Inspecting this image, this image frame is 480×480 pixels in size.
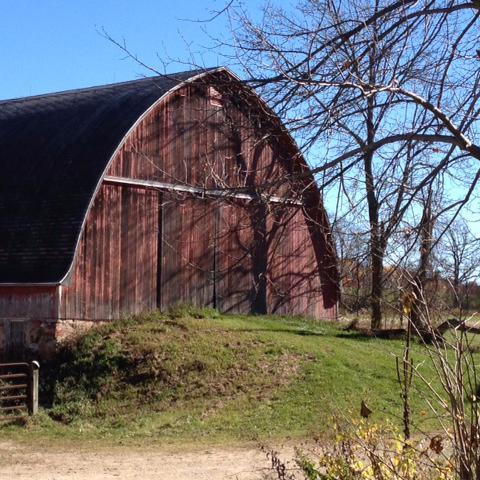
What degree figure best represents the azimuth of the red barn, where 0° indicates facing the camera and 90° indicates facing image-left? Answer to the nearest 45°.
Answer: approximately 315°
